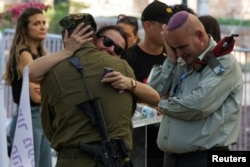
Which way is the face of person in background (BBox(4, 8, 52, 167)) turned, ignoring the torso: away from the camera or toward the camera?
toward the camera

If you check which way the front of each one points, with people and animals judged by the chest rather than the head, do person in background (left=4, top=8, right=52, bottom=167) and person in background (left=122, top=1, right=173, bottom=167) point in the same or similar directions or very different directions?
same or similar directions

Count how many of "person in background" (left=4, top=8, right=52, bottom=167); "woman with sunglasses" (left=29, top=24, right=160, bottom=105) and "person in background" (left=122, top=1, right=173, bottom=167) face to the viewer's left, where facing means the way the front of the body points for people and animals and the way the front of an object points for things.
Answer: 0

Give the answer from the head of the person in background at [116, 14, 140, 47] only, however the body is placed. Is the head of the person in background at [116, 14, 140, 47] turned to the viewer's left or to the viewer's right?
to the viewer's left

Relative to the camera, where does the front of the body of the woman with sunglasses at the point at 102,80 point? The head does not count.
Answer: toward the camera

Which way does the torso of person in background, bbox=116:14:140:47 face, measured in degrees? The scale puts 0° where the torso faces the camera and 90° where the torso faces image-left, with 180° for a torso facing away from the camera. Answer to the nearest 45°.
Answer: approximately 45°

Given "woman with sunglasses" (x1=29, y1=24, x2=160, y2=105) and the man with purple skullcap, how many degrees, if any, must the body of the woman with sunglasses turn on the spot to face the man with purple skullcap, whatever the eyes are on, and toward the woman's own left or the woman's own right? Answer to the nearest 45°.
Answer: approximately 90° to the woman's own left

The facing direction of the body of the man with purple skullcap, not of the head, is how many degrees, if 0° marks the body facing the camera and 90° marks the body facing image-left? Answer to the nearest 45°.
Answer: approximately 45°

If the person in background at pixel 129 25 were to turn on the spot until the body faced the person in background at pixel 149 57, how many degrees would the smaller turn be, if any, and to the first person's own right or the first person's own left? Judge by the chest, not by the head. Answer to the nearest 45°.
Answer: approximately 45° to the first person's own left

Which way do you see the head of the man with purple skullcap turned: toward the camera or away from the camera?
toward the camera
